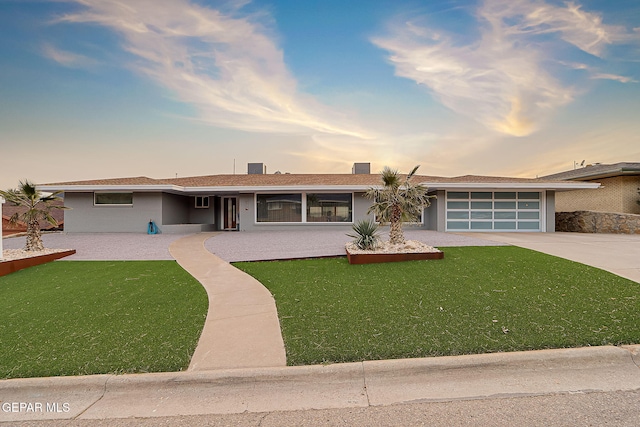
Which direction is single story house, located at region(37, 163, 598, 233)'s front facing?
toward the camera

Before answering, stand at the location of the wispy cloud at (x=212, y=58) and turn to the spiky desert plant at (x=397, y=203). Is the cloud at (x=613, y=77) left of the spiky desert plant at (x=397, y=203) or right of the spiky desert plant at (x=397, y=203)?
left

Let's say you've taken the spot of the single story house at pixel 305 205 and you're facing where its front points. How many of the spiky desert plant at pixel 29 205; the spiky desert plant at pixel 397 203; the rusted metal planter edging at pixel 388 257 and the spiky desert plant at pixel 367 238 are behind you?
0

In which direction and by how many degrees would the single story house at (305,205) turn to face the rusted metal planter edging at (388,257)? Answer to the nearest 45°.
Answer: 0° — it already faces it

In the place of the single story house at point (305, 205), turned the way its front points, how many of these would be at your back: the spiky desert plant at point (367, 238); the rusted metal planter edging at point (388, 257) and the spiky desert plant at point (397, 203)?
0

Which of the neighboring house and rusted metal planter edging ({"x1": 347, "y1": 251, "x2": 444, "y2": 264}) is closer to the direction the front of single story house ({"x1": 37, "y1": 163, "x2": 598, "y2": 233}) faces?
the rusted metal planter edging

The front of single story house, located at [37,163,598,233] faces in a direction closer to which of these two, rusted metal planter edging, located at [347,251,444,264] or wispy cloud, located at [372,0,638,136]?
the rusted metal planter edging

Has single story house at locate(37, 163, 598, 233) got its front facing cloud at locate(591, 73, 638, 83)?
no

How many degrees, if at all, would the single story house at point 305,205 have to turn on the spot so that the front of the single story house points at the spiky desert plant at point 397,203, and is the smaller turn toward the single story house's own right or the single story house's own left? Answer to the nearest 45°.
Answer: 0° — it already faces it

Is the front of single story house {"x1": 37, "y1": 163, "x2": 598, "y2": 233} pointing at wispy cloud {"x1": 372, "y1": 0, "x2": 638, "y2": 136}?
no

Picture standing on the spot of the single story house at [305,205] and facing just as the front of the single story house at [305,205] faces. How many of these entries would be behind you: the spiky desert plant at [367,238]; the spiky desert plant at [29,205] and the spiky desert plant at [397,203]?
0

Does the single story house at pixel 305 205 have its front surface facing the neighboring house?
no
